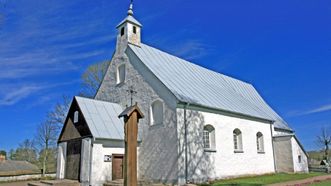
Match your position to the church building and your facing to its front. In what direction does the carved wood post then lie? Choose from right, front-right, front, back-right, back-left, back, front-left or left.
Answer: front-left
